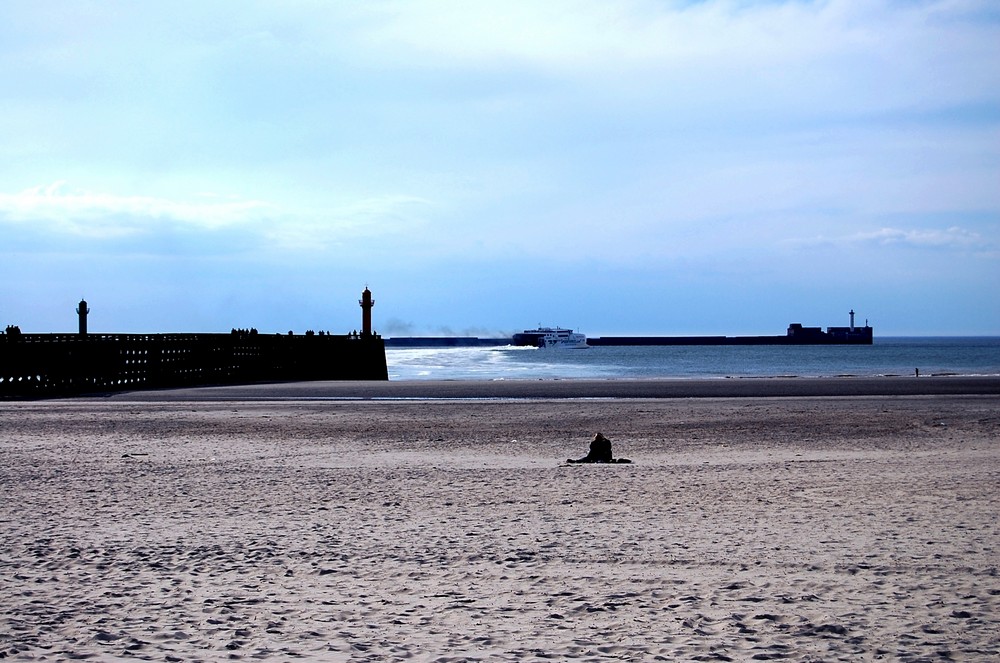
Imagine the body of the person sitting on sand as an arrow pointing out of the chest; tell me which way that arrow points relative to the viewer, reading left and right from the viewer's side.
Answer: facing away from the viewer and to the left of the viewer

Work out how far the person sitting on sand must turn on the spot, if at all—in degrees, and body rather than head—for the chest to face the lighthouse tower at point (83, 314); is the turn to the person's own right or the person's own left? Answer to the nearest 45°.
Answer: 0° — they already face it

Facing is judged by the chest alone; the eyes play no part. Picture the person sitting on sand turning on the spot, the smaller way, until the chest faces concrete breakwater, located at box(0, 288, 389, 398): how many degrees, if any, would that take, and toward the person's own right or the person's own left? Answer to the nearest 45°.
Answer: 0° — they already face it
